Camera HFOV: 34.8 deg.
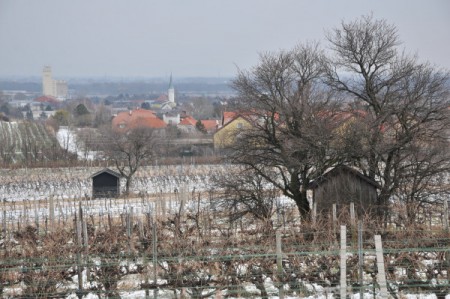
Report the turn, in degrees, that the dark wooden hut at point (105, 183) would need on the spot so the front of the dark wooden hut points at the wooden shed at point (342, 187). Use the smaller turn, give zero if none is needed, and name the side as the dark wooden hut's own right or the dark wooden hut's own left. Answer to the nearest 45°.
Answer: approximately 45° to the dark wooden hut's own left

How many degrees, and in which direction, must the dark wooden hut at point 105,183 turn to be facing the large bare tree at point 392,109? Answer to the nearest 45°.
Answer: approximately 45° to its left

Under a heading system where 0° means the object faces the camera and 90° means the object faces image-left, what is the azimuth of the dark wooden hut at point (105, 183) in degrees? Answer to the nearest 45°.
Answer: approximately 0°

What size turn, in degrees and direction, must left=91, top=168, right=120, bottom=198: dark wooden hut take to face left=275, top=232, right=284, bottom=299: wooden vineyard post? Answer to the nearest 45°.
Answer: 0° — it already faces it
